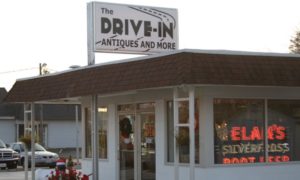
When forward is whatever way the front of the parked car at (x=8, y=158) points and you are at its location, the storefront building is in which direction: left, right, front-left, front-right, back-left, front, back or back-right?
front-right

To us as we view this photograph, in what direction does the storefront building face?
facing the viewer and to the left of the viewer

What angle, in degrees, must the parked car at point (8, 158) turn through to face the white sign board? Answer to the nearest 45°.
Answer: approximately 45° to its right

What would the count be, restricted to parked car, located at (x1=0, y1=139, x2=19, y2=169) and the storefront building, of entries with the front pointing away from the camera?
0

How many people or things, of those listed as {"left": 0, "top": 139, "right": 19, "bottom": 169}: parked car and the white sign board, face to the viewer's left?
0

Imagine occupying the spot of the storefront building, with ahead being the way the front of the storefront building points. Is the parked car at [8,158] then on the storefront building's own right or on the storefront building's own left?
on the storefront building's own right

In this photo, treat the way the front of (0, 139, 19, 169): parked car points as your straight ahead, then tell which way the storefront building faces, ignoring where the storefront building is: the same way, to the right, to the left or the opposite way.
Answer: to the right

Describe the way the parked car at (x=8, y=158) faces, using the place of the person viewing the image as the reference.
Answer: facing the viewer and to the right of the viewer
